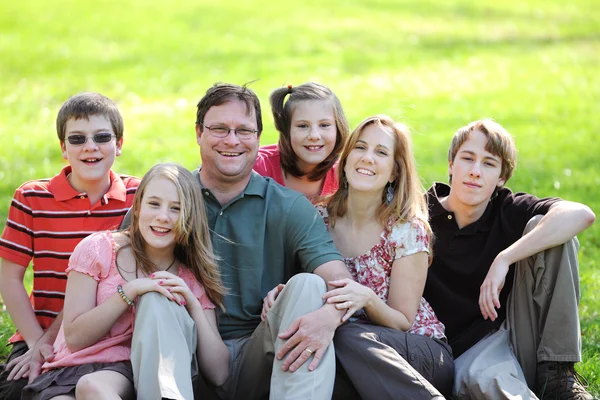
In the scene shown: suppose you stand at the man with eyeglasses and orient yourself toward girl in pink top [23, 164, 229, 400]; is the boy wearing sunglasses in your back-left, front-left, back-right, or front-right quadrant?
front-right

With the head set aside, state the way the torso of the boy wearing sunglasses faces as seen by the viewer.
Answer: toward the camera

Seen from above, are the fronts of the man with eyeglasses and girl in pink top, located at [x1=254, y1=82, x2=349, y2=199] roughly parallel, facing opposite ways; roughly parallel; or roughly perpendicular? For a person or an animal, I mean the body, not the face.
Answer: roughly parallel

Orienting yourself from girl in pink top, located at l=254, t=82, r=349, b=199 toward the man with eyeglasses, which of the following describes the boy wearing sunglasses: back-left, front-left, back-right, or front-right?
front-right

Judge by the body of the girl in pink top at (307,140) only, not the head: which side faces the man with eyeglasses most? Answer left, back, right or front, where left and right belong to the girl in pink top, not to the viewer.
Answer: front

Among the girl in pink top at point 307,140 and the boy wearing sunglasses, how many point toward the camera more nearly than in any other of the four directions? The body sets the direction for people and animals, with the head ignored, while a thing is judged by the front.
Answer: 2

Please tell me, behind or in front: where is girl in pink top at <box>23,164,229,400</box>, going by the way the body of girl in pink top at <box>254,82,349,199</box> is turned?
in front

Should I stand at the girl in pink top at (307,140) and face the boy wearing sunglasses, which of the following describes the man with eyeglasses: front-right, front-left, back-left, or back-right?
front-left

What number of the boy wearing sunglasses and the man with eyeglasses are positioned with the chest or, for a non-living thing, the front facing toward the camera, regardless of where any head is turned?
2

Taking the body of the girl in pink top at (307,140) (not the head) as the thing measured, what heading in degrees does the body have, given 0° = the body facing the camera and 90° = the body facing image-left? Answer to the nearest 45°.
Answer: approximately 0°
